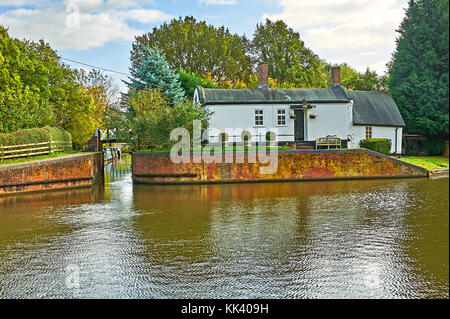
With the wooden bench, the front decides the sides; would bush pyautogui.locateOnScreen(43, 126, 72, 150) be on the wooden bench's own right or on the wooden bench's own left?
on the wooden bench's own right

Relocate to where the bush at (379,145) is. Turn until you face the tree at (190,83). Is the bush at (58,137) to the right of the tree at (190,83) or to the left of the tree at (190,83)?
left

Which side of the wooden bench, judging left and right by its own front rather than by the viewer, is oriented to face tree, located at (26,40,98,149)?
right

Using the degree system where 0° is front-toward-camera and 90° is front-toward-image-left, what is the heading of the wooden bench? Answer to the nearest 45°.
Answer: approximately 0°

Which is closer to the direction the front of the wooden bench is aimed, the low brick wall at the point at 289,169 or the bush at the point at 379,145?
the low brick wall

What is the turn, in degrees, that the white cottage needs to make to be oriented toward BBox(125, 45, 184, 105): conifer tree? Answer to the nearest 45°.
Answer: approximately 135° to its right

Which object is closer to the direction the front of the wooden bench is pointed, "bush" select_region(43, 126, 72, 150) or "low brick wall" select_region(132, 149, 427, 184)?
the low brick wall

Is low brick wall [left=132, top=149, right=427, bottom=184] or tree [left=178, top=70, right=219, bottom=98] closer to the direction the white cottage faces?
the low brick wall
